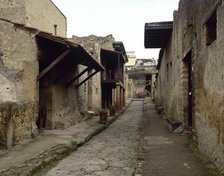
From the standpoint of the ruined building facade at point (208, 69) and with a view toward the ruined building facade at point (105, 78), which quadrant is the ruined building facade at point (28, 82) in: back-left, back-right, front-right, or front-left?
front-left

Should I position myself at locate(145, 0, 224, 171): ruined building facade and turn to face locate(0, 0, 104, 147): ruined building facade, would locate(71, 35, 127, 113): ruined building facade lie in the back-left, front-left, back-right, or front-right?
front-right

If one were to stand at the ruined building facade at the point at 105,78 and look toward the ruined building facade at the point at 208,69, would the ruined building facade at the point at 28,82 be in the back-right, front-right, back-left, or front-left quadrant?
front-right

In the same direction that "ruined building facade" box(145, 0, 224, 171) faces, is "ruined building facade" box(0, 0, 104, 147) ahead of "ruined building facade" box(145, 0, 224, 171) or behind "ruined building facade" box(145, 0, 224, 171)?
ahead

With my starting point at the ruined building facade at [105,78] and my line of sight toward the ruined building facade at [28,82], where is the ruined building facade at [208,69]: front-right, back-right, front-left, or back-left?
front-left

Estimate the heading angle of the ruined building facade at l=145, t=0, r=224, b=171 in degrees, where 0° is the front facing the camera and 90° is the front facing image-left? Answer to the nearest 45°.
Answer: approximately 90°
